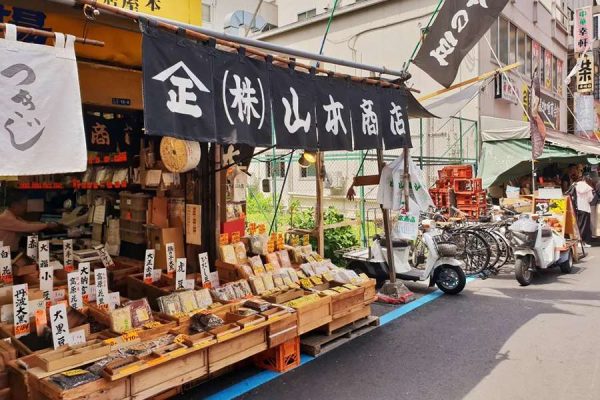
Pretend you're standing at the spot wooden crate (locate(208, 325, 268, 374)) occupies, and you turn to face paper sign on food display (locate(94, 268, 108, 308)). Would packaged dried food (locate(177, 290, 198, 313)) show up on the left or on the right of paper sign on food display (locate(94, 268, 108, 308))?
right

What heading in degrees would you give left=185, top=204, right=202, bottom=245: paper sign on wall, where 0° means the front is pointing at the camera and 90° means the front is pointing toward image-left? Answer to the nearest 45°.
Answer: approximately 0°

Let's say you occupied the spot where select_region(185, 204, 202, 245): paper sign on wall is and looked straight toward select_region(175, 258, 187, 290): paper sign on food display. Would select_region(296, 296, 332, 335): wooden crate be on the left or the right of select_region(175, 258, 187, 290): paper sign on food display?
left

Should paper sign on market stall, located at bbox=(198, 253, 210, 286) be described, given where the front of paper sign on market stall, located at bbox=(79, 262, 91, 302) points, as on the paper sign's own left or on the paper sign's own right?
on the paper sign's own left

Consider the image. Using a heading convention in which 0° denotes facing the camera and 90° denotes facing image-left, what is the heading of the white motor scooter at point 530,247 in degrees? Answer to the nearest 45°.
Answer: approximately 45°

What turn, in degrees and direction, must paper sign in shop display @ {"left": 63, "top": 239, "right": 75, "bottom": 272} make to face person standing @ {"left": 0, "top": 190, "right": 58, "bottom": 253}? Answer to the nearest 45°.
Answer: approximately 135° to its right

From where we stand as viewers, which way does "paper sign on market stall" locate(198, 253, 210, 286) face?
facing the viewer

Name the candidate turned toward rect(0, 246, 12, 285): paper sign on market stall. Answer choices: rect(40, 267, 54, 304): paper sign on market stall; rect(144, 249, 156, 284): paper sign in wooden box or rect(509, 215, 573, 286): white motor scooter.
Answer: the white motor scooter

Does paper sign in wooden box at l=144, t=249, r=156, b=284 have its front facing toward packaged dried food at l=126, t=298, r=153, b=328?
yes
